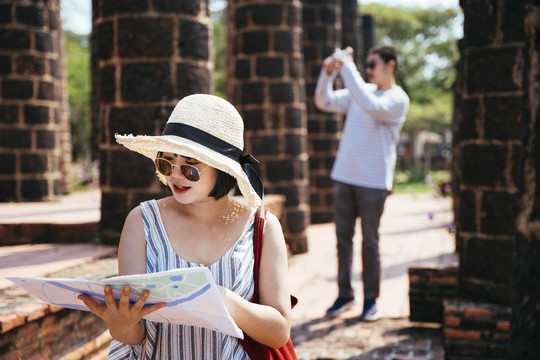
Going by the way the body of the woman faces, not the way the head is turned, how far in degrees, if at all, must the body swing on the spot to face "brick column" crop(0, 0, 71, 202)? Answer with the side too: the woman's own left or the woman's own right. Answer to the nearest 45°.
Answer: approximately 180°

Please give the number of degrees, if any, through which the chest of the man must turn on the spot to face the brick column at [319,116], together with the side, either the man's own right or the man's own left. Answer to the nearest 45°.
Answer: approximately 135° to the man's own right

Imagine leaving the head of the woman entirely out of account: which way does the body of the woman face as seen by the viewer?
toward the camera

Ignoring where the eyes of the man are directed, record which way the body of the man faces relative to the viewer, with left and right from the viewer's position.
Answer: facing the viewer and to the left of the viewer

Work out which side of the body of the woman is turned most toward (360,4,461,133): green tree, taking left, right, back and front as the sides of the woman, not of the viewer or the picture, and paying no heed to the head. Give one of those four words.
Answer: back

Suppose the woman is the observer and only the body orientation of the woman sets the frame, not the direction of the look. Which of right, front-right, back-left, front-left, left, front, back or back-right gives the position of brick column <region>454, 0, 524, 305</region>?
back-left

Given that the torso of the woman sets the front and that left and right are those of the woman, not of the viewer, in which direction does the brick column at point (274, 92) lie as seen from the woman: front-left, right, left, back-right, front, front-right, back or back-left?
back

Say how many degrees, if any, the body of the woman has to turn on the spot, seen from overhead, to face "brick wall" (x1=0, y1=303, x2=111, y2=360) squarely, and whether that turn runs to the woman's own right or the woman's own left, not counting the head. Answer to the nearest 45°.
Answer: approximately 135° to the woman's own right

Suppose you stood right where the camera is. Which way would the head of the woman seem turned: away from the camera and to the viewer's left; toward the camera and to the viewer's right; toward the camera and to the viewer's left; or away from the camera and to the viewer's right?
toward the camera and to the viewer's left

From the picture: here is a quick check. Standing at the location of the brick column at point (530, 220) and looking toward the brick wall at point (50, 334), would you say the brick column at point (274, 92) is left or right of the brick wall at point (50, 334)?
right

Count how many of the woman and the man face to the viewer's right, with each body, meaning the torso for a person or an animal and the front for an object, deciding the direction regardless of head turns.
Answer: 0

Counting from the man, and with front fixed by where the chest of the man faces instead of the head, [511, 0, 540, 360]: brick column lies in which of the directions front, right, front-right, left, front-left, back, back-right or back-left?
front-left

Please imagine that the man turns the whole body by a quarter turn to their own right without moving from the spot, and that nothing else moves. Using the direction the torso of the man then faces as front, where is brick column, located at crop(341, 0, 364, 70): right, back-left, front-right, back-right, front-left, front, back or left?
front-right
